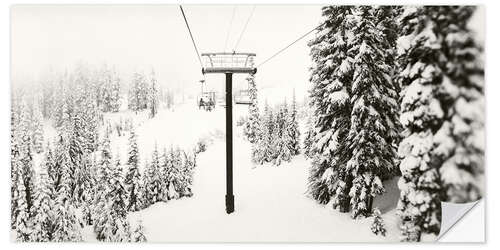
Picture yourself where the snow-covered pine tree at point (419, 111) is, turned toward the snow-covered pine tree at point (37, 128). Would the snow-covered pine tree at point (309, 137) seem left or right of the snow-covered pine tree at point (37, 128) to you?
right

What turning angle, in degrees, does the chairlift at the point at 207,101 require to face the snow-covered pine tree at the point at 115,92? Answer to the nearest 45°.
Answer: approximately 90° to its right

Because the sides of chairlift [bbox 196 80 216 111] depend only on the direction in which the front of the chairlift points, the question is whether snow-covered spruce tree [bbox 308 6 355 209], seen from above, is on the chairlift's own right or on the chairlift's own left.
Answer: on the chairlift's own left

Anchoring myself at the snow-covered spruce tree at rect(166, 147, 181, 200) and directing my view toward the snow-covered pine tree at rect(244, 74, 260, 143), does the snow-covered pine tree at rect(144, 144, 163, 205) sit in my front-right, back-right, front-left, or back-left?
back-left

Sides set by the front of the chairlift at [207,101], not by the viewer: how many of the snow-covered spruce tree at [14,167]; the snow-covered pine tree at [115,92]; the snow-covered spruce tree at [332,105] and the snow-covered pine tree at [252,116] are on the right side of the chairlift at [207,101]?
2
